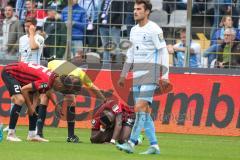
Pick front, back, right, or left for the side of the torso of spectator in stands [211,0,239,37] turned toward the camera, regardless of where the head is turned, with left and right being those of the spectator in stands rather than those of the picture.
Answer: front

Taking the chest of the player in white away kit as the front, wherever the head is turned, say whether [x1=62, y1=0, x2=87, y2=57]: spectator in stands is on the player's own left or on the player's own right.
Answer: on the player's own right

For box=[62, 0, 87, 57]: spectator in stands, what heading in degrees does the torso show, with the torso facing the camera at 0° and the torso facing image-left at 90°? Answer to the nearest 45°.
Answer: approximately 0°

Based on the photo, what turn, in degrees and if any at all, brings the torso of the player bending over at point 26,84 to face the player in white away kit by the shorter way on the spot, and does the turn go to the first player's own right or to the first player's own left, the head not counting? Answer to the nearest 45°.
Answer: approximately 45° to the first player's own right

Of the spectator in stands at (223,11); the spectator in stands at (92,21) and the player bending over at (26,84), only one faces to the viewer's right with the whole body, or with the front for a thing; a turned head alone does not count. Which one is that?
the player bending over

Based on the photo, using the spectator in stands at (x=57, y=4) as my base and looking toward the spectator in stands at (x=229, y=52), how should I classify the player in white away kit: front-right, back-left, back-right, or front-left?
front-right

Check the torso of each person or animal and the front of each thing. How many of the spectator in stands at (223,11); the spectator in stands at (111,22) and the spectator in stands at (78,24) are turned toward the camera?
3

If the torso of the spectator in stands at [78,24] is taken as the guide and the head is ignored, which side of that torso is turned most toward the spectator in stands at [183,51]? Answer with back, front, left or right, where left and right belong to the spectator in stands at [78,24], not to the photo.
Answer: left

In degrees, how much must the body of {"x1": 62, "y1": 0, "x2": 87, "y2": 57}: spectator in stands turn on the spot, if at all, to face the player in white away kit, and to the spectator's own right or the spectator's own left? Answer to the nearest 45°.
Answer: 0° — they already face them

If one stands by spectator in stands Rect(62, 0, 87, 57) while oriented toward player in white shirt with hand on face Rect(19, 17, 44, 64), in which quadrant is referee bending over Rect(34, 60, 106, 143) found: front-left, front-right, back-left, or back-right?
front-left

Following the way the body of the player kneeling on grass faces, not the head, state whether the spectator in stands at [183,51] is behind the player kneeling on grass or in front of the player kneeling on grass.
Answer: behind

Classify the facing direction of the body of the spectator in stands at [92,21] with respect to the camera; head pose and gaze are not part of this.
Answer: toward the camera

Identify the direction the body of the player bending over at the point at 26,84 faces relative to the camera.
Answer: to the viewer's right
